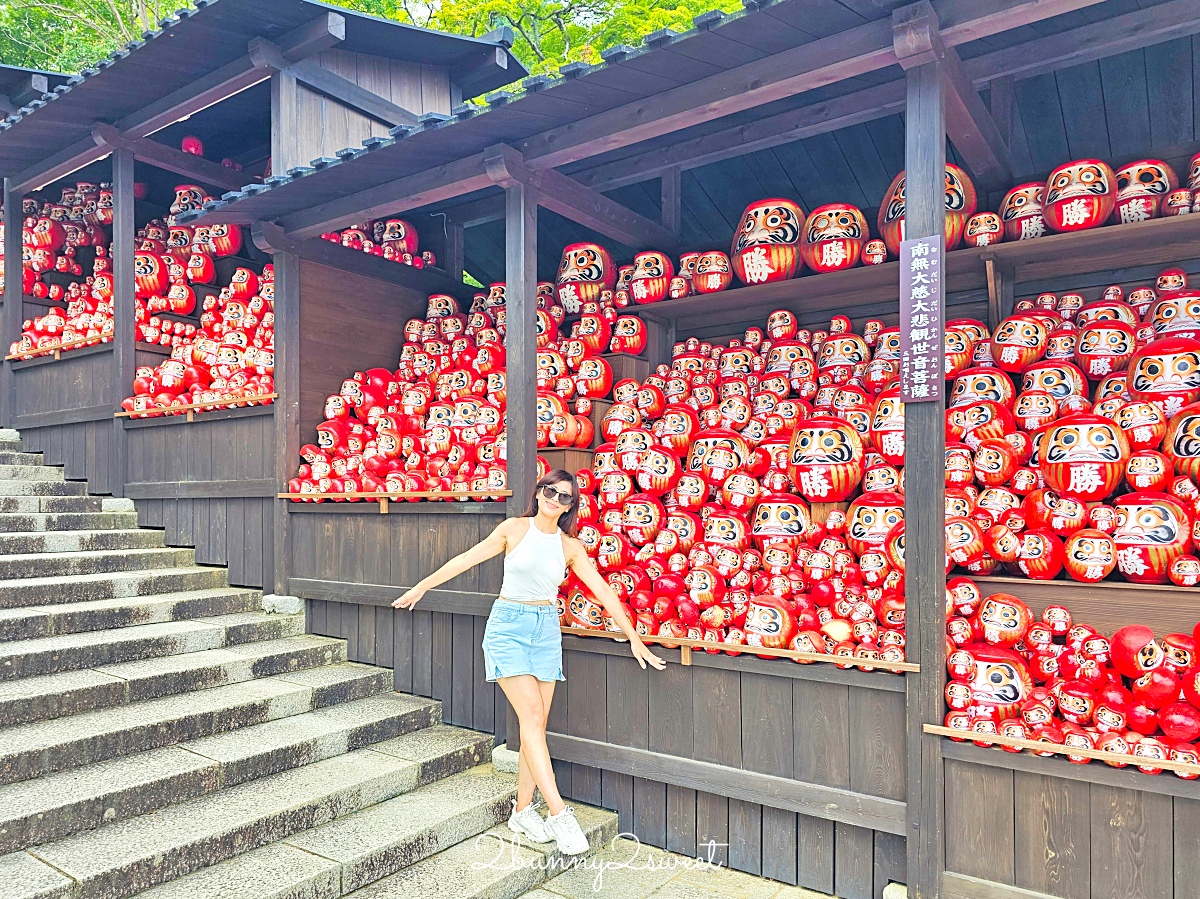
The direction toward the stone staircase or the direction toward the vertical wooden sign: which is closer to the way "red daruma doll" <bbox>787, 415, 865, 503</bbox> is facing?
the stone staircase

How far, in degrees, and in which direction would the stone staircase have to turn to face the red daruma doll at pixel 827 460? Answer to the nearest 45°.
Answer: approximately 45° to its left

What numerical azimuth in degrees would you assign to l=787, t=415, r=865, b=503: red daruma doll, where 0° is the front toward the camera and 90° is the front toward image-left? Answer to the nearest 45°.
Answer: approximately 45°

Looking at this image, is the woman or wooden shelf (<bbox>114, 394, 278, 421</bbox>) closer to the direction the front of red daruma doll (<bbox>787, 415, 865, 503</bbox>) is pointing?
the woman

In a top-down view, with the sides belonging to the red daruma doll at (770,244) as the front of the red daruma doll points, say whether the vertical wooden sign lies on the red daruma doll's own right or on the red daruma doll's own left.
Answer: on the red daruma doll's own left

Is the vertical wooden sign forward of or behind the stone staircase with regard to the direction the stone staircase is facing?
forward

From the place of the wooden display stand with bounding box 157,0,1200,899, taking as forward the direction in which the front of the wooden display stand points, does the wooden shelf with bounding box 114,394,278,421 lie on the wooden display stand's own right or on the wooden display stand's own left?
on the wooden display stand's own right
